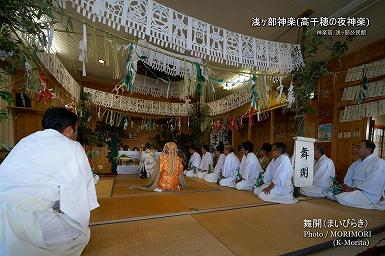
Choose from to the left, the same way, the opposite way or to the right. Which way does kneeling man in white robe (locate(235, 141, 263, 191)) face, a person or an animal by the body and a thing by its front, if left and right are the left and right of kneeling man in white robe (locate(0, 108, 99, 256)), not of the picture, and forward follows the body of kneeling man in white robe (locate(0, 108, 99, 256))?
to the left

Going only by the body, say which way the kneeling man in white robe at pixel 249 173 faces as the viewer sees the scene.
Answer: to the viewer's left

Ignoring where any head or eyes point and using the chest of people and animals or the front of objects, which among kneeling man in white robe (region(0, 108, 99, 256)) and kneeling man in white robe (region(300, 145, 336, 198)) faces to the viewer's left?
kneeling man in white robe (region(300, 145, 336, 198))

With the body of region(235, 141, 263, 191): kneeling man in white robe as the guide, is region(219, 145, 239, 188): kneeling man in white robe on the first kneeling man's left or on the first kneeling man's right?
on the first kneeling man's right

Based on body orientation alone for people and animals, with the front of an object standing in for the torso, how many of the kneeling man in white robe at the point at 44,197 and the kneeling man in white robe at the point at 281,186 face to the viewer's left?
1

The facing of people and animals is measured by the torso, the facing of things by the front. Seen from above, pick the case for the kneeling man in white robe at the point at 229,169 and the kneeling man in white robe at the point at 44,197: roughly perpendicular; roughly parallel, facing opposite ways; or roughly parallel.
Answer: roughly perpendicular

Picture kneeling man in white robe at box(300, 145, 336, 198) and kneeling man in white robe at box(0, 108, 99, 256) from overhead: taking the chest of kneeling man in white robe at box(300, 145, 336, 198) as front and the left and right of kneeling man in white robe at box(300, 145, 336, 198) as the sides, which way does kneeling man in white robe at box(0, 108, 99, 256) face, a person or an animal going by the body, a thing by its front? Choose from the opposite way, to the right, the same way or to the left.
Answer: to the right

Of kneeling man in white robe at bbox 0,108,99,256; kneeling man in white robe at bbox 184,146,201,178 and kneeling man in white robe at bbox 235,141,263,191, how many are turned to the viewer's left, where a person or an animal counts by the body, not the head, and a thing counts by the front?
2

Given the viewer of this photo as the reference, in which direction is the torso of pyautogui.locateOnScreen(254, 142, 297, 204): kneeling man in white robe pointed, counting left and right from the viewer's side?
facing to the left of the viewer

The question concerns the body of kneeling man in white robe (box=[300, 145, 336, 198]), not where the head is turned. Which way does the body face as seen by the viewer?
to the viewer's left

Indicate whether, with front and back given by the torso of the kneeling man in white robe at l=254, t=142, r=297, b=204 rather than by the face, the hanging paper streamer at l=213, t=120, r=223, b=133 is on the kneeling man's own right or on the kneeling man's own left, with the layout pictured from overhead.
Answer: on the kneeling man's own right

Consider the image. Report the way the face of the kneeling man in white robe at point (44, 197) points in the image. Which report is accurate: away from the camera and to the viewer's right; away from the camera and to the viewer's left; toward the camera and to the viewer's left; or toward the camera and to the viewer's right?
away from the camera and to the viewer's right
